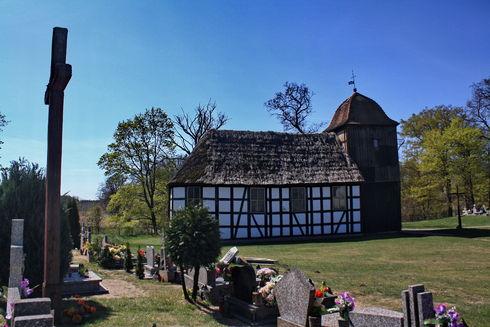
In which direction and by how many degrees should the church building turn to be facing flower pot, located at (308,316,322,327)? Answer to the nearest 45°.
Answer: approximately 90° to its right

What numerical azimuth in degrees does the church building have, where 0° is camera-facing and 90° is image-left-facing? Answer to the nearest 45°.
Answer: approximately 270°

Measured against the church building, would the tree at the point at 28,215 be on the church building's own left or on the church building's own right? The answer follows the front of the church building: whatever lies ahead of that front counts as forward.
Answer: on the church building's own right

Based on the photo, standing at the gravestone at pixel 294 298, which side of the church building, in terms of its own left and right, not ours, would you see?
right

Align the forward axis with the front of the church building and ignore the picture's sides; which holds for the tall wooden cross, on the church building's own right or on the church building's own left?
on the church building's own right

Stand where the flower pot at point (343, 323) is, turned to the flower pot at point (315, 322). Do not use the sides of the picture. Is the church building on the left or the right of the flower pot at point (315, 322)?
right

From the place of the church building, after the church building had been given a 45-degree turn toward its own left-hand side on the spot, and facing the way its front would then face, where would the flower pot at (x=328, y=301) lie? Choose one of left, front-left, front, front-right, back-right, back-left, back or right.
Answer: back-right

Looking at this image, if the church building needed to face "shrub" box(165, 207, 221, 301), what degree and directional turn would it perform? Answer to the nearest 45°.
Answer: approximately 90° to its right

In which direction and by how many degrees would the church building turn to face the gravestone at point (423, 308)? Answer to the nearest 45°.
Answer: approximately 90° to its right

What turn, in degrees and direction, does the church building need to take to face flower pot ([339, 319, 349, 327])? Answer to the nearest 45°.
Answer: approximately 90° to its right

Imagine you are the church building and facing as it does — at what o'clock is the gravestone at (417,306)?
The gravestone is roughly at 3 o'clock from the church building.

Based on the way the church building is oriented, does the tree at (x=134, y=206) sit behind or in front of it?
behind

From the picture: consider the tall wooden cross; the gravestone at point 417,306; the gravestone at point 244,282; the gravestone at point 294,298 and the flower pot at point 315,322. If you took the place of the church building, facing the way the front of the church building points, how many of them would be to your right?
5
